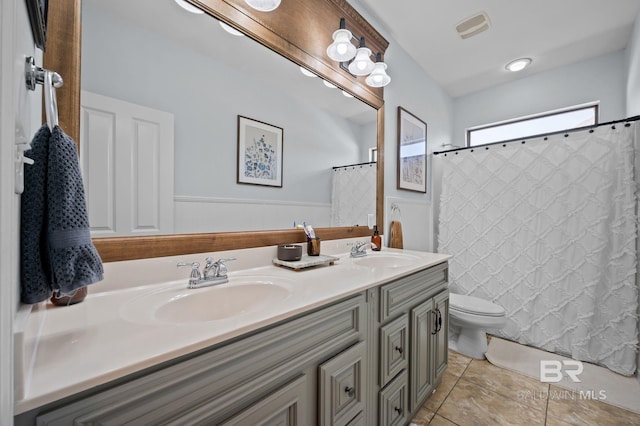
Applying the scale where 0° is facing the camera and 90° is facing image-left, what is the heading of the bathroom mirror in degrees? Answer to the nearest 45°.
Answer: approximately 315°

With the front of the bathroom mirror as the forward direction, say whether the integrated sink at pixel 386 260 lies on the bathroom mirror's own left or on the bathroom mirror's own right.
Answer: on the bathroom mirror's own left

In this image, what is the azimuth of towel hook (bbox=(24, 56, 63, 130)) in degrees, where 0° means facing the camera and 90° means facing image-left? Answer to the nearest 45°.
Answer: approximately 270°

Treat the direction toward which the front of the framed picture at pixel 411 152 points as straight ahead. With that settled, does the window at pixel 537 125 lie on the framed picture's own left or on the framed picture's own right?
on the framed picture's own left

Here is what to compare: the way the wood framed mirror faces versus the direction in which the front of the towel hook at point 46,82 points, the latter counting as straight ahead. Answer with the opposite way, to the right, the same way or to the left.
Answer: to the right

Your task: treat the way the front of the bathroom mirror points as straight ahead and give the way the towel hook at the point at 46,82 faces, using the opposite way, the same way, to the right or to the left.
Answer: to the left
